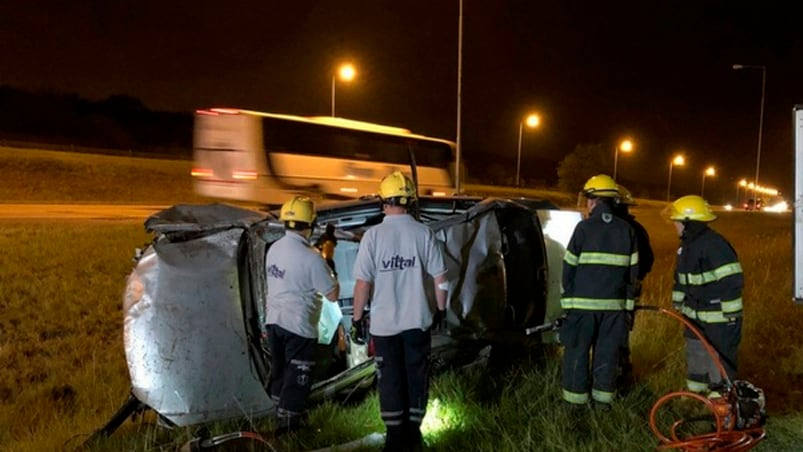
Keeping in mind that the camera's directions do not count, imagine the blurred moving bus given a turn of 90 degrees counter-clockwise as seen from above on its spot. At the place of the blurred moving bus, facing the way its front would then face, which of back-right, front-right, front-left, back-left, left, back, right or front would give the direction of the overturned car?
back-left

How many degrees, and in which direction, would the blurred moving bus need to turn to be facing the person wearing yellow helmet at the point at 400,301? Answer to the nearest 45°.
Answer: approximately 135° to its right

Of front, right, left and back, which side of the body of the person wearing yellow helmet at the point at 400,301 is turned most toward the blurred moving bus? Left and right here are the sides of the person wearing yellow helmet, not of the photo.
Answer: front

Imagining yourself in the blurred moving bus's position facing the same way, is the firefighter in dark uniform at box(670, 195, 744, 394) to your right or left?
on your right

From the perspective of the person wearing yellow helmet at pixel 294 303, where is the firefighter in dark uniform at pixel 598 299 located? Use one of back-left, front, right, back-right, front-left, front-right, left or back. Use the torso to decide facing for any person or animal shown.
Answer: front-right

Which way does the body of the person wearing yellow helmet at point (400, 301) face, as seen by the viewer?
away from the camera

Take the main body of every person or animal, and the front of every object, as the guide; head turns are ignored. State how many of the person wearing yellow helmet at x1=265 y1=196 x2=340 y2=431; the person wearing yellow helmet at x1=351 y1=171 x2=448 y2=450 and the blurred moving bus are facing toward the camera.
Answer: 0

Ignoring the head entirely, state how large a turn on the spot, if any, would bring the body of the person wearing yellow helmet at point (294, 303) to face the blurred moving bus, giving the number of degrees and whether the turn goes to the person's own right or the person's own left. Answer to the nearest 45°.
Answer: approximately 45° to the person's own left

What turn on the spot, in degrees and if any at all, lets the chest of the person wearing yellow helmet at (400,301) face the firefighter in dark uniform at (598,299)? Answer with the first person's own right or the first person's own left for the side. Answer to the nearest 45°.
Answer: approximately 90° to the first person's own right

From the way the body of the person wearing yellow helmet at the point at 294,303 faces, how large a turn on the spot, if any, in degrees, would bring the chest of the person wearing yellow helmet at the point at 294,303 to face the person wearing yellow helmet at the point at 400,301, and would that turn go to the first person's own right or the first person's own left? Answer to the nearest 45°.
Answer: approximately 90° to the first person's own right

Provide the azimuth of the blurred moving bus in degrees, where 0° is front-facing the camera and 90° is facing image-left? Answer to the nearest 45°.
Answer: approximately 225°

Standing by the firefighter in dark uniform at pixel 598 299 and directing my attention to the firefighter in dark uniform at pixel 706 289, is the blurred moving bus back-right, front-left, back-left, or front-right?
back-left

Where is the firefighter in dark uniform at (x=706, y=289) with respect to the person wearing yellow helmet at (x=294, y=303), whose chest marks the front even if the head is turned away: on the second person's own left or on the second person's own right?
on the second person's own right

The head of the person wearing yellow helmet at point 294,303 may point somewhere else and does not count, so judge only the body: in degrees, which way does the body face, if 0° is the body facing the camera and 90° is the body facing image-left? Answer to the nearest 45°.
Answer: approximately 225°

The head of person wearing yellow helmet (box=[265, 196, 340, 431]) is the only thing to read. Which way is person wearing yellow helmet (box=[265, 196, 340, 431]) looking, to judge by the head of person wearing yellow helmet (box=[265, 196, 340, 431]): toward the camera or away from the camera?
away from the camera

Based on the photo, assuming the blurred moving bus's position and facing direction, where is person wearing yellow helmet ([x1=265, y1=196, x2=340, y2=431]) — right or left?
on its right
